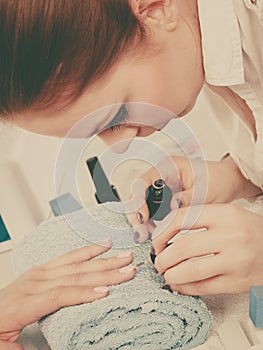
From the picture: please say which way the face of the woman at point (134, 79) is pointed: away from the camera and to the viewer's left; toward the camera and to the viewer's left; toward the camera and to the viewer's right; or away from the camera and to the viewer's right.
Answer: toward the camera and to the viewer's left

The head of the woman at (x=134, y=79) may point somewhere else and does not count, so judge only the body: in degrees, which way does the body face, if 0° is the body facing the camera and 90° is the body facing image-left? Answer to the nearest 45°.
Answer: approximately 90°
